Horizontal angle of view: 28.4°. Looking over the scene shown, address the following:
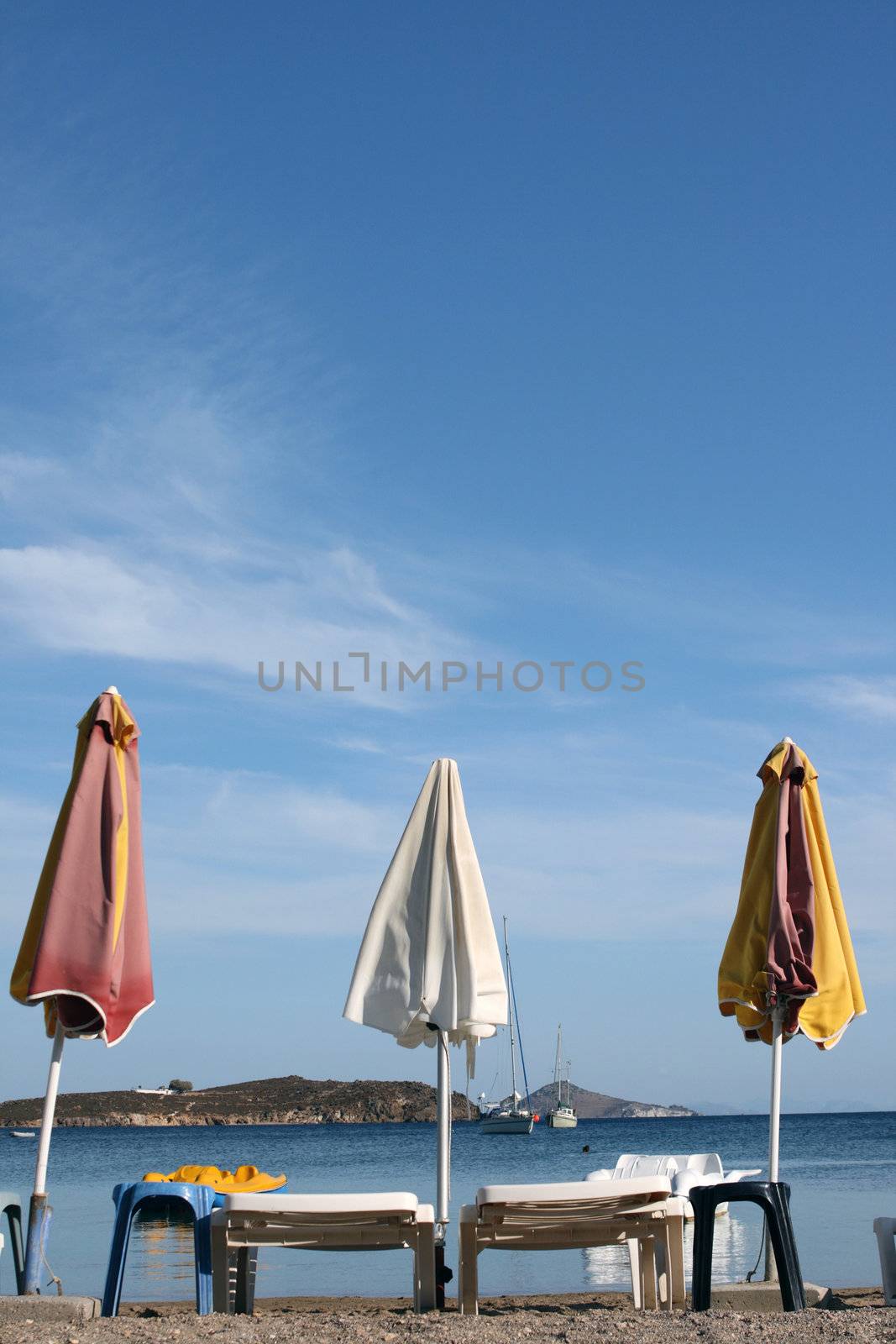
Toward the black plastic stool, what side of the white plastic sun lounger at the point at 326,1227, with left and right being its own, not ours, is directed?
right

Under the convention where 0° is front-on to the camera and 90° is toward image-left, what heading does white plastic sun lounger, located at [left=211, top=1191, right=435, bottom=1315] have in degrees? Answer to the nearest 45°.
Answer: approximately 180°

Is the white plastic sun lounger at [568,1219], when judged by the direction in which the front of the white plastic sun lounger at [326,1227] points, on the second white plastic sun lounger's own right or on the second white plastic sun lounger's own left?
on the second white plastic sun lounger's own right

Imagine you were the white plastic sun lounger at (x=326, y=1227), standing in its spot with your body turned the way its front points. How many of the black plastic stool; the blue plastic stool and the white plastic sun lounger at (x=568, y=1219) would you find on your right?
2

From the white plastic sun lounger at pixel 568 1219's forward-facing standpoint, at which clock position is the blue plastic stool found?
The blue plastic stool is roughly at 9 o'clock from the white plastic sun lounger.

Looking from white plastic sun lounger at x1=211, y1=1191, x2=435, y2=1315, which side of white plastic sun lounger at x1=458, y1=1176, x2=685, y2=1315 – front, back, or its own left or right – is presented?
left

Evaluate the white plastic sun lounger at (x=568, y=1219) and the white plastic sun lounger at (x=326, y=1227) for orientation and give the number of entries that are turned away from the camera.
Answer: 2

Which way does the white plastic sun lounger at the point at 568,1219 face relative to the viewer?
away from the camera

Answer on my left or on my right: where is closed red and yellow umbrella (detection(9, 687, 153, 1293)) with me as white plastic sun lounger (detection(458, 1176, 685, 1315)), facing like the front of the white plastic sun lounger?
on my left
